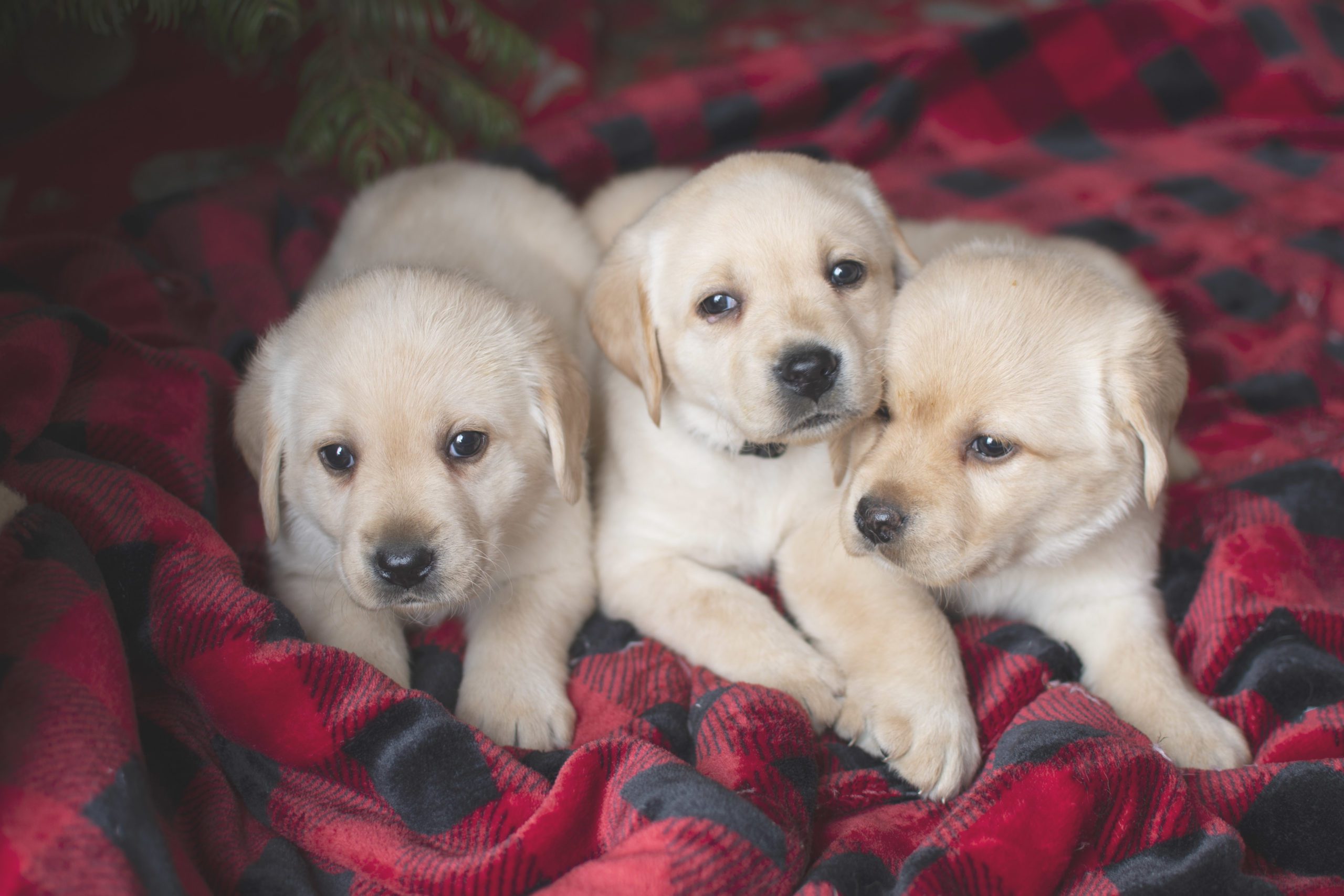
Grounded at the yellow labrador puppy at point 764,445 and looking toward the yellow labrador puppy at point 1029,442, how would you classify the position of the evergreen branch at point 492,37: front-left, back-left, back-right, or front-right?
back-left

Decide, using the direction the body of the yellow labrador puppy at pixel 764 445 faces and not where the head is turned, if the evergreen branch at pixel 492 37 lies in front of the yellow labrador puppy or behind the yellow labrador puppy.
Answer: behind

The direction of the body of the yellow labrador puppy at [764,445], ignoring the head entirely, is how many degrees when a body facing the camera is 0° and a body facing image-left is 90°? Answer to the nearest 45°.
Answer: approximately 315°

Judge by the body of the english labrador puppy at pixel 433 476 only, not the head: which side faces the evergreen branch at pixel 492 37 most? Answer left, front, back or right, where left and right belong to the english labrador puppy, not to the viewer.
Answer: back

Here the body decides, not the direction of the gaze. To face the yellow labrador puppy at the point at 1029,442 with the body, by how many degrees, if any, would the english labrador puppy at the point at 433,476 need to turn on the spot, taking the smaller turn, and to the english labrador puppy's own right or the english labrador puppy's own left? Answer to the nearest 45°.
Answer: approximately 90° to the english labrador puppy's own left

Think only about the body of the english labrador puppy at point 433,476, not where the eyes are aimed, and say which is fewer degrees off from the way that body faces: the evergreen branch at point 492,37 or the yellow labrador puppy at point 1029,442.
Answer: the yellow labrador puppy
